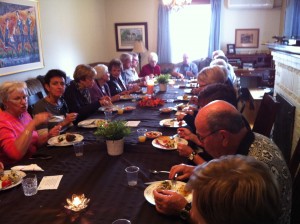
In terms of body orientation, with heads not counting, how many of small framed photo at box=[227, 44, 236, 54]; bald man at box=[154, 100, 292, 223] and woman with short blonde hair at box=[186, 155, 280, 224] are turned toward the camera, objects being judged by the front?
1

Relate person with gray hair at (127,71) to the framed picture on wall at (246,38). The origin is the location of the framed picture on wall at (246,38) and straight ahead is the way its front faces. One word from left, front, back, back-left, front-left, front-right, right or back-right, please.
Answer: front-right

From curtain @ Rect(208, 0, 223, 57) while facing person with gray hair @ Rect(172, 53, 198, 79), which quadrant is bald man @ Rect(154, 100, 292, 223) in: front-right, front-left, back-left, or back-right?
front-left

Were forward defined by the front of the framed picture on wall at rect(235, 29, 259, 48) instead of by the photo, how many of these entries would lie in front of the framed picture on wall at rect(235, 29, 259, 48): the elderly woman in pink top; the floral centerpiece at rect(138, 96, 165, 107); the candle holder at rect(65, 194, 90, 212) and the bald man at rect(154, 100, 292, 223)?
4

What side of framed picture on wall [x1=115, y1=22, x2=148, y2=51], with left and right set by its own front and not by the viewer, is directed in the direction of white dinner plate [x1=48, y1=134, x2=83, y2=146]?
front

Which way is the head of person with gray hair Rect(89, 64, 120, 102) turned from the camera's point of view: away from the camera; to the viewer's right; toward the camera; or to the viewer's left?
to the viewer's right

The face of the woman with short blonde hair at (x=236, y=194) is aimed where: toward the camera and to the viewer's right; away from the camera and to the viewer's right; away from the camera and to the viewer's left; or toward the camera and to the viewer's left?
away from the camera and to the viewer's left

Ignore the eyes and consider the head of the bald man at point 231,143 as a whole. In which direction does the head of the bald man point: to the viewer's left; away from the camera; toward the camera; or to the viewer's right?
to the viewer's left

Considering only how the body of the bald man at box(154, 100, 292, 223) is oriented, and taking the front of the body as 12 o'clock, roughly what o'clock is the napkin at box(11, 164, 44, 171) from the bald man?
The napkin is roughly at 12 o'clock from the bald man.

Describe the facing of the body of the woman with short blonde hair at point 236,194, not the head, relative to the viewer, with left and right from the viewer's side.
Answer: facing away from the viewer and to the left of the viewer

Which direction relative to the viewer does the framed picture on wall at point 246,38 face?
toward the camera

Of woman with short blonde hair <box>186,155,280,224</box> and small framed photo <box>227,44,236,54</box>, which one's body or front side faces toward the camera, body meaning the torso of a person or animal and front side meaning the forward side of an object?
the small framed photo

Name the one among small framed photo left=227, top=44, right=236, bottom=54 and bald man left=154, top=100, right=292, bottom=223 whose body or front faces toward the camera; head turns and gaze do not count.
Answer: the small framed photo

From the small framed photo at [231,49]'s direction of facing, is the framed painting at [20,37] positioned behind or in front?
in front

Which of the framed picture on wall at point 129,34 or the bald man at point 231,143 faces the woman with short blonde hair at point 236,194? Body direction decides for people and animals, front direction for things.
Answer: the framed picture on wall

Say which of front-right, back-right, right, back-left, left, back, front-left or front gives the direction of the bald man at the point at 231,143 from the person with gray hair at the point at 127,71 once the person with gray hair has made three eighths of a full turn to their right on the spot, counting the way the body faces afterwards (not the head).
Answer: left

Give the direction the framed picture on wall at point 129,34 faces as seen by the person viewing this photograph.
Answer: facing the viewer

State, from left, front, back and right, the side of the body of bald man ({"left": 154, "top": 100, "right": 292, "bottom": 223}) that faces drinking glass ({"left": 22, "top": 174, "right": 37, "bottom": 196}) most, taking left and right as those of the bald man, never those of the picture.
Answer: front
